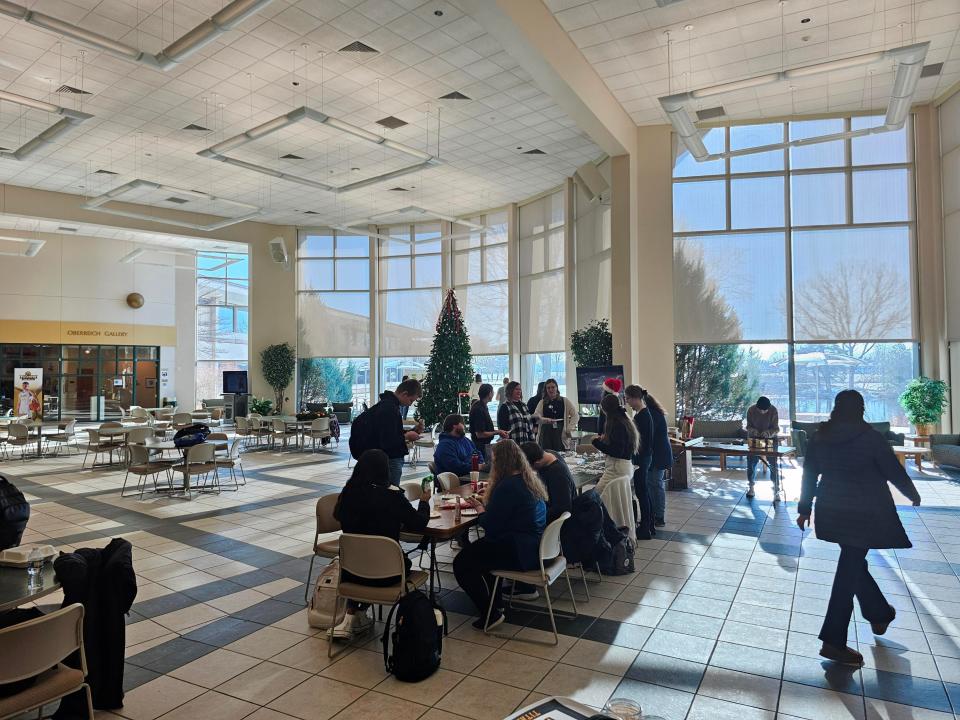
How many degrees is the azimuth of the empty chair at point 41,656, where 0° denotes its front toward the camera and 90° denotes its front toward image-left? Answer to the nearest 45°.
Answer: approximately 135°

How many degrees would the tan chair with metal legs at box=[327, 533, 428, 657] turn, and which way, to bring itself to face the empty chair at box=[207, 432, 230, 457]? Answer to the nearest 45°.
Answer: approximately 90° to its left

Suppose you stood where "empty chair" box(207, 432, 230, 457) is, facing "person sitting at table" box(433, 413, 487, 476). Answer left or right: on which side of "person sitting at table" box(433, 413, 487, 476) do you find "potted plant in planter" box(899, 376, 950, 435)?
left

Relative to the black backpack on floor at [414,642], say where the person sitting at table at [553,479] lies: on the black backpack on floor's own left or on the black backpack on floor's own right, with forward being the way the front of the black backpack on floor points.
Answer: on the black backpack on floor's own left

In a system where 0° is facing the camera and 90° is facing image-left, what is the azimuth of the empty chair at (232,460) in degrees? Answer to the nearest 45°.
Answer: approximately 90°

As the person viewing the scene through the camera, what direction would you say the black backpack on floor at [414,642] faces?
facing the viewer

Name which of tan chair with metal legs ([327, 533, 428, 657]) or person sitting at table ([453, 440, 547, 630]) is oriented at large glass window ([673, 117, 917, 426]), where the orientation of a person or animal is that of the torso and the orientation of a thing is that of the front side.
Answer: the tan chair with metal legs

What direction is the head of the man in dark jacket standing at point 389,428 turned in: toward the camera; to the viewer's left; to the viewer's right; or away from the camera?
to the viewer's right

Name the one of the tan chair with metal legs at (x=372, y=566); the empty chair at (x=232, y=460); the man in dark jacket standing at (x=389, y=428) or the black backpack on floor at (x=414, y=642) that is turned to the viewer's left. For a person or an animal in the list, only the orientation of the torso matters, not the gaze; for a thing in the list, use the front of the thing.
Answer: the empty chair

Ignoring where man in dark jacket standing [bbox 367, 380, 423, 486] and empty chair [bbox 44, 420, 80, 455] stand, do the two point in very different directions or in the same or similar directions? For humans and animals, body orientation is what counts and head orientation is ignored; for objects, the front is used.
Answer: very different directions

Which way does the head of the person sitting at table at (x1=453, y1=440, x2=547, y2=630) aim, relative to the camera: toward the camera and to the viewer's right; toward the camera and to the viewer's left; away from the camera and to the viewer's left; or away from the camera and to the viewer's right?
away from the camera and to the viewer's left

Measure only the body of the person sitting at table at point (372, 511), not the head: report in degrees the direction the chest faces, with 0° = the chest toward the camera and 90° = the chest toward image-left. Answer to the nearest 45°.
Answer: approximately 225°

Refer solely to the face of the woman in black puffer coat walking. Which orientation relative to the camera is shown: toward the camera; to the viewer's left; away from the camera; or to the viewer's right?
away from the camera
